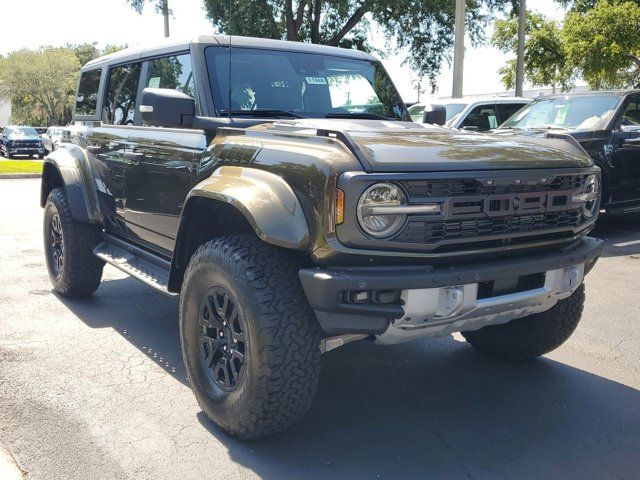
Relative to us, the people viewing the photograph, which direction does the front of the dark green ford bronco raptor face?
facing the viewer and to the right of the viewer

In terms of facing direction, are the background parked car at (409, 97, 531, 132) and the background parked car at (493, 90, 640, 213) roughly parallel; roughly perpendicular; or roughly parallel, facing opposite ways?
roughly parallel

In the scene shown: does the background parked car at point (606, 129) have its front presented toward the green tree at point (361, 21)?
no

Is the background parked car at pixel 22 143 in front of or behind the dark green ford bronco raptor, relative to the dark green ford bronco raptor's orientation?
behind

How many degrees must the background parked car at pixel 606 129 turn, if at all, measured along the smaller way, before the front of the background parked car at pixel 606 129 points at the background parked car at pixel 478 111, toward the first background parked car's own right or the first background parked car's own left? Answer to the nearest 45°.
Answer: approximately 90° to the first background parked car's own right

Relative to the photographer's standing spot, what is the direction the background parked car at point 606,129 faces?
facing the viewer and to the left of the viewer

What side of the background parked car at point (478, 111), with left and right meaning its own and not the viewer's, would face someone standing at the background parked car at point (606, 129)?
left

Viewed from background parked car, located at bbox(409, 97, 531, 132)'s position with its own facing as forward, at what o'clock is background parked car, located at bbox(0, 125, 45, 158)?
background parked car, located at bbox(0, 125, 45, 158) is roughly at 3 o'clock from background parked car, located at bbox(409, 97, 531, 132).

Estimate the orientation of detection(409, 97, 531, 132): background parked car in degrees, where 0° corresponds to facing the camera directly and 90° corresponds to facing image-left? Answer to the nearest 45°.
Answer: approximately 45°

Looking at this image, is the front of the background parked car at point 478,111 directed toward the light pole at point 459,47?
no

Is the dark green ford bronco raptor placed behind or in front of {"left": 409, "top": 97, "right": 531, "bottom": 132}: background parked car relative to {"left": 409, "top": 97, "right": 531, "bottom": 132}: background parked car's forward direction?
in front

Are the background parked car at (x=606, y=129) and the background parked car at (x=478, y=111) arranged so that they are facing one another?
no

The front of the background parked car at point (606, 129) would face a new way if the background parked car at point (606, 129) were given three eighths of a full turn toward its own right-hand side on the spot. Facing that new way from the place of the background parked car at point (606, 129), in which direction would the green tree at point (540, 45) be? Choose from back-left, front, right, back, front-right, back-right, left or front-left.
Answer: front

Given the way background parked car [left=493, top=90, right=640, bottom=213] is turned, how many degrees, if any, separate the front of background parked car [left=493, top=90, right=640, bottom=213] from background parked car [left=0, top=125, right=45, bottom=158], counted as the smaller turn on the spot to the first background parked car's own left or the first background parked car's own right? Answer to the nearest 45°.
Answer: approximately 90° to the first background parked car's own right

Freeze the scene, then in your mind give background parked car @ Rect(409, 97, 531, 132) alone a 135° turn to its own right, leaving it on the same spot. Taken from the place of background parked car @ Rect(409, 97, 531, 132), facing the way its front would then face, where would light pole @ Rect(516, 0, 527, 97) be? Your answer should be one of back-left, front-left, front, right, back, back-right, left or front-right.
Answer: front

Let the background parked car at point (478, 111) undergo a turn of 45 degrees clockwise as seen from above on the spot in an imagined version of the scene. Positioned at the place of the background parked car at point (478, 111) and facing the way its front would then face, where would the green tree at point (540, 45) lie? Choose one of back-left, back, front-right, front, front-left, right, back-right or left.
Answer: right

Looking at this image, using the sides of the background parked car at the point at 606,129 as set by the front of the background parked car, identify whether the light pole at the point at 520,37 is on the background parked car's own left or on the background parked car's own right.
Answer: on the background parked car's own right

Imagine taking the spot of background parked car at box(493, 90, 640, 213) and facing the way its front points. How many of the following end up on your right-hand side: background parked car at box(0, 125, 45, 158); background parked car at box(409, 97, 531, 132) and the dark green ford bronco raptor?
2

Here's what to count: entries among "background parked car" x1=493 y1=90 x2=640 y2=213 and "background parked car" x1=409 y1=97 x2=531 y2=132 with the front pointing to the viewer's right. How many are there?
0

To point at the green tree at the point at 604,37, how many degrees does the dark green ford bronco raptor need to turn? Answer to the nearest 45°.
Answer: approximately 90° to its left
